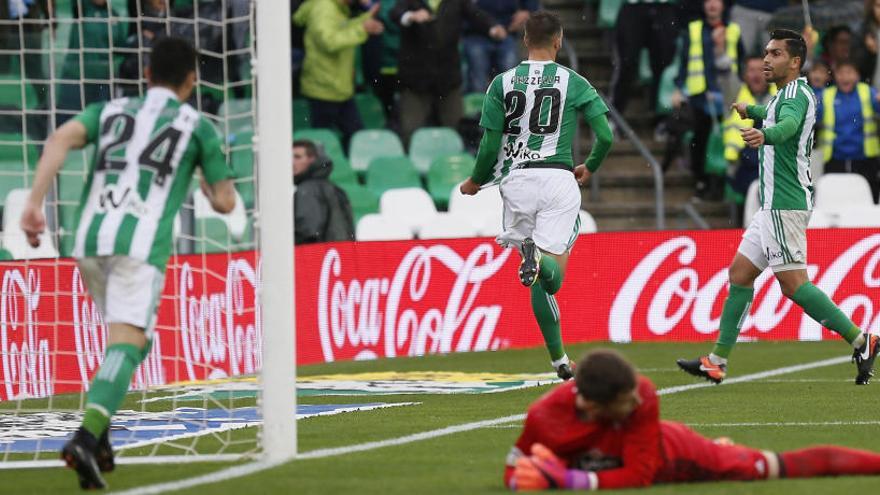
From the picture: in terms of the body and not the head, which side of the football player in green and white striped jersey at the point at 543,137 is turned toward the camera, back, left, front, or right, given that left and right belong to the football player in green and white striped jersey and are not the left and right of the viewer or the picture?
back

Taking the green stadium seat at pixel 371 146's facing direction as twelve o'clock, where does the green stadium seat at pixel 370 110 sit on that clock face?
the green stadium seat at pixel 370 110 is roughly at 6 o'clock from the green stadium seat at pixel 371 146.

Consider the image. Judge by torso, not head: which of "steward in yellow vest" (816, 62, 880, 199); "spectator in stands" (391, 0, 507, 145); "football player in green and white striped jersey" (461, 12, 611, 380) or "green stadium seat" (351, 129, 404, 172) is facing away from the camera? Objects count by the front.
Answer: the football player in green and white striped jersey

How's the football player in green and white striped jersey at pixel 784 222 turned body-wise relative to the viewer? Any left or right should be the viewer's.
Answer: facing to the left of the viewer

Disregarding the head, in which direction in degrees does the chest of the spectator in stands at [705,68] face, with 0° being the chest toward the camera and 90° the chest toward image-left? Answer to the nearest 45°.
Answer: approximately 0°

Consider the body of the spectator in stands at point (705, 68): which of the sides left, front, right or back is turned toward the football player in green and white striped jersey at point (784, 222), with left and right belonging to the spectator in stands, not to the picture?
front

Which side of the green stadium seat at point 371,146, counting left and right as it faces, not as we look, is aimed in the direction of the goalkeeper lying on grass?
front

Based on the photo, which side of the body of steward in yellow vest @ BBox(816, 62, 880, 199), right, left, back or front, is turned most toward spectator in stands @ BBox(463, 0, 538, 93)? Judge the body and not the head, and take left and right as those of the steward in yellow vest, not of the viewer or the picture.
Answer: right

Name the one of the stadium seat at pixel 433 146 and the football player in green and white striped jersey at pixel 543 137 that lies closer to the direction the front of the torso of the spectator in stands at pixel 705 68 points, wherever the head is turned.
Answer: the football player in green and white striped jersey

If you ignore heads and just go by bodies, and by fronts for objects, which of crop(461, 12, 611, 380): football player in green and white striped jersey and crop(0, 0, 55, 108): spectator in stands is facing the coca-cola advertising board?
the football player in green and white striped jersey
